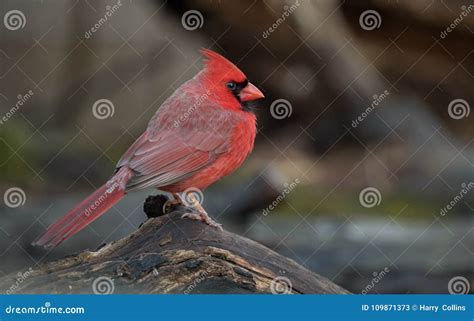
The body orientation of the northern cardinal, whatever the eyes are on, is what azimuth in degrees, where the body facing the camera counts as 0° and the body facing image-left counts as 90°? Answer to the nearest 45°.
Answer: approximately 270°
